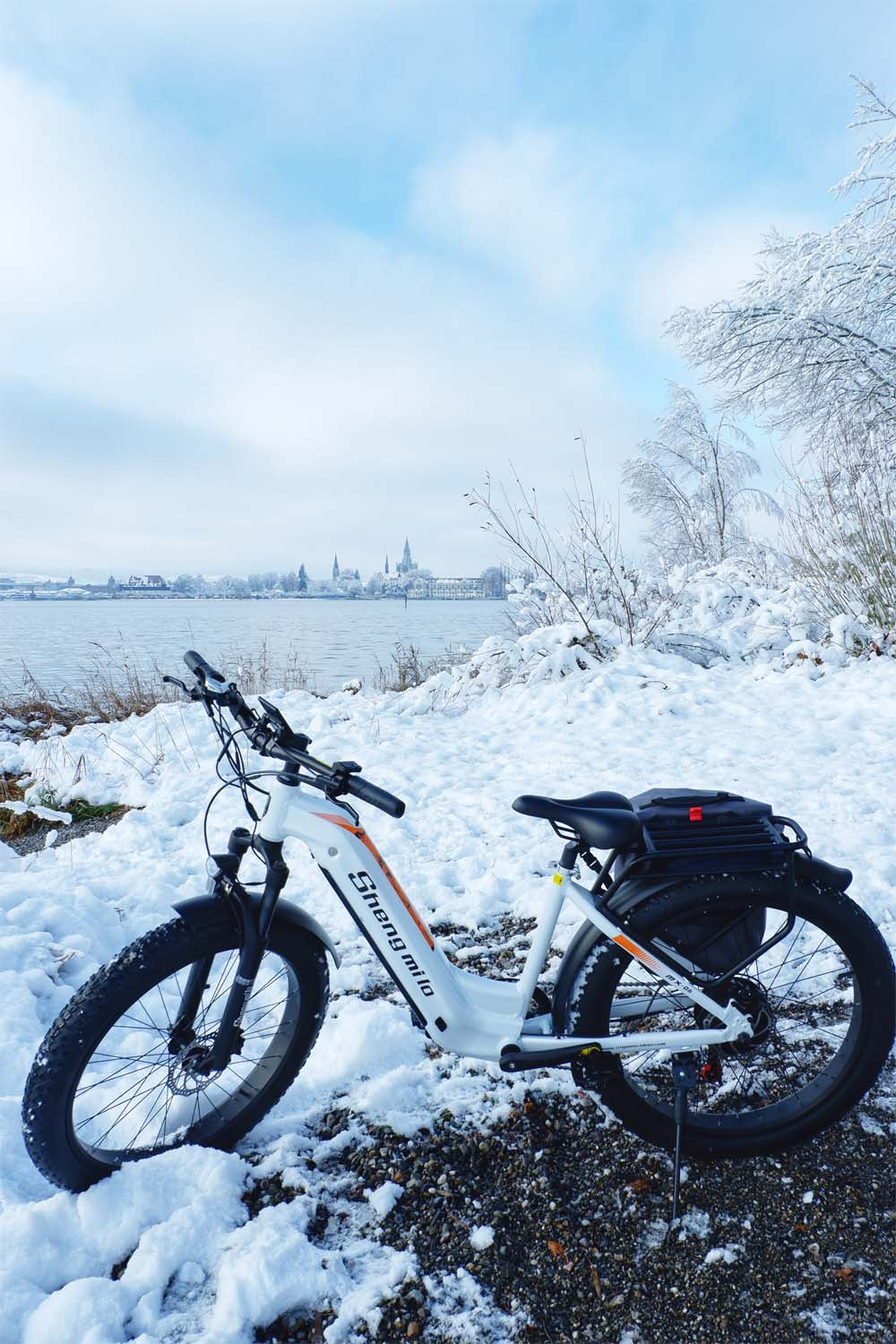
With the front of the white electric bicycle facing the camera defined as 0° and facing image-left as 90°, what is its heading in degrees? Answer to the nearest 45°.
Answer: approximately 90°

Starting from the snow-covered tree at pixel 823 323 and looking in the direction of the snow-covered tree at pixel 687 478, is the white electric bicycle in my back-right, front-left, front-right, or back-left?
back-left

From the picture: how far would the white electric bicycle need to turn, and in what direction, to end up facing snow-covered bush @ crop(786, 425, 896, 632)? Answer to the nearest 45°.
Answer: approximately 135° to its right

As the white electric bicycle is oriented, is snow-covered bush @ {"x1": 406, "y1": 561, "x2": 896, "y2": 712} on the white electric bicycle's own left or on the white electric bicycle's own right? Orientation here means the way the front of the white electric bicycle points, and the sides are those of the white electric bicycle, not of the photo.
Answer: on the white electric bicycle's own right

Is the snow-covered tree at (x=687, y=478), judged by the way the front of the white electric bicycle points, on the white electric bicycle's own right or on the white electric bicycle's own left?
on the white electric bicycle's own right
